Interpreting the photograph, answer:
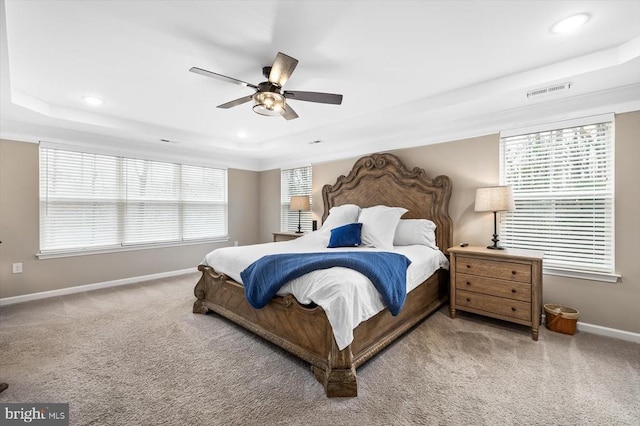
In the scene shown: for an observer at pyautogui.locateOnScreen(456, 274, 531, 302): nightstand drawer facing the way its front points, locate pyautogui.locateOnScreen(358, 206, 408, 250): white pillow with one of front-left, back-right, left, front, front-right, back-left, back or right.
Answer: front-right

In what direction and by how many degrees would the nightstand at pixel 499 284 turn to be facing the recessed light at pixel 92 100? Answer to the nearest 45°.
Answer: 0° — it already faces it

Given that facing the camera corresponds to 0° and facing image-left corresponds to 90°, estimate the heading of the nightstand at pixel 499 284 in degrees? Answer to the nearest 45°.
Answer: approximately 45°

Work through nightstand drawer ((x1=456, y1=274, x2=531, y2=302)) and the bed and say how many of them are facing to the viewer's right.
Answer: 0

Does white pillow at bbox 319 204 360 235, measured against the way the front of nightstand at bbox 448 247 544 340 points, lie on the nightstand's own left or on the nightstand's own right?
on the nightstand's own right

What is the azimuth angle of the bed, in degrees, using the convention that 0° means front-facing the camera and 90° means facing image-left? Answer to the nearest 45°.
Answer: approximately 45°

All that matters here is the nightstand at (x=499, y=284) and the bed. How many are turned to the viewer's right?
0

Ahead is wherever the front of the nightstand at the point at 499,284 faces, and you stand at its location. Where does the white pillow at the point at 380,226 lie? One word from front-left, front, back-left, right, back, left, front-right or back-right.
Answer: front-right

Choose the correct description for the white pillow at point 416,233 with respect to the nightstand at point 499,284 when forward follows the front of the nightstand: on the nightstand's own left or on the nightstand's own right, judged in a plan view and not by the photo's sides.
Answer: on the nightstand's own right

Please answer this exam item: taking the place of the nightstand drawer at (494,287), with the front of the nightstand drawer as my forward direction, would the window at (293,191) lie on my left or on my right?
on my right

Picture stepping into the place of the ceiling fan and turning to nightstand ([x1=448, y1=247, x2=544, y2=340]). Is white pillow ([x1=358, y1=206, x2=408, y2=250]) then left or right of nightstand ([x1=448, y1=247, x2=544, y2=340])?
left
